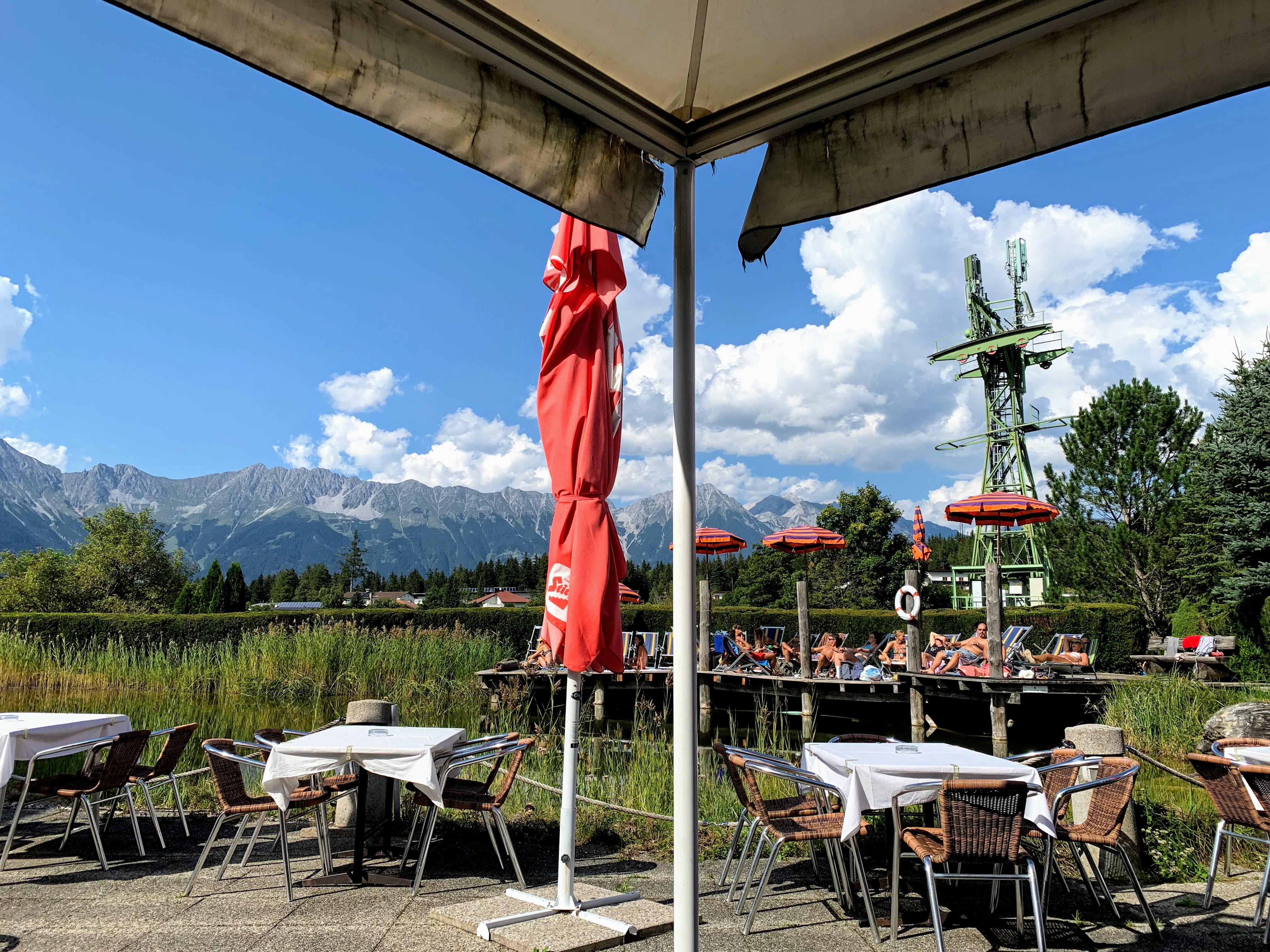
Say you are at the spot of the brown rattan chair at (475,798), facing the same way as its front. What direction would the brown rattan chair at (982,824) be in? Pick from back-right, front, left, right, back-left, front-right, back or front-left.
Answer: back-left

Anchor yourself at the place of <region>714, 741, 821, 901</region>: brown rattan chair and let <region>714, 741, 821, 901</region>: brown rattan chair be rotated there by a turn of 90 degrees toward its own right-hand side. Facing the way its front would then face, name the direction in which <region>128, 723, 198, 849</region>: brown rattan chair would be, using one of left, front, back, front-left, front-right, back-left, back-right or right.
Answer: right

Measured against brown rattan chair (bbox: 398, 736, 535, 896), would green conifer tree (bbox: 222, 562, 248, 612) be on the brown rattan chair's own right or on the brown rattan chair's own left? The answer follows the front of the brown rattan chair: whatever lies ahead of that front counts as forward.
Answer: on the brown rattan chair's own right

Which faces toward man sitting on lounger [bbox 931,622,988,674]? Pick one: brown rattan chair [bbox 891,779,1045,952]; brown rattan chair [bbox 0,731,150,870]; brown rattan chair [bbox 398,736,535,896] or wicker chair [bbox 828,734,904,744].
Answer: brown rattan chair [bbox 891,779,1045,952]

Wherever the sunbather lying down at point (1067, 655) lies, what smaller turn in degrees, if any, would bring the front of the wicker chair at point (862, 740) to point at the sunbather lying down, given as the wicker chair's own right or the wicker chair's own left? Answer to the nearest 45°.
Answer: approximately 180°

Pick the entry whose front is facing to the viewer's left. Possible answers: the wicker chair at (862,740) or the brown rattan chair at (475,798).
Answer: the brown rattan chair

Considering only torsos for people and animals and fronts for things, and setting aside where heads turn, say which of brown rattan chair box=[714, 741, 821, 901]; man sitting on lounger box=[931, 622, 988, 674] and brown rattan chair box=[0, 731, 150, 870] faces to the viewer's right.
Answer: brown rattan chair box=[714, 741, 821, 901]

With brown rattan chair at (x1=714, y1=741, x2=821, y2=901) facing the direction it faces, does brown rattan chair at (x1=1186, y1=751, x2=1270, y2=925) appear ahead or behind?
ahead

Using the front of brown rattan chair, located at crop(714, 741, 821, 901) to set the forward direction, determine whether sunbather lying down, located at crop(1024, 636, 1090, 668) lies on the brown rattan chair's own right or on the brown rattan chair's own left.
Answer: on the brown rattan chair's own left

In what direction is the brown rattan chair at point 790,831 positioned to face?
to the viewer's right

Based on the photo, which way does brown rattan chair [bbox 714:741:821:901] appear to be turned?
to the viewer's right

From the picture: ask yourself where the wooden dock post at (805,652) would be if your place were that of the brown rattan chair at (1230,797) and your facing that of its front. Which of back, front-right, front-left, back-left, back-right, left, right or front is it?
left

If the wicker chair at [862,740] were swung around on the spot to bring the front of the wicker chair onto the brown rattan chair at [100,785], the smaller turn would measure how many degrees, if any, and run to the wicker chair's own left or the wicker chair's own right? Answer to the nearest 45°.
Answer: approximately 90° to the wicker chair's own right

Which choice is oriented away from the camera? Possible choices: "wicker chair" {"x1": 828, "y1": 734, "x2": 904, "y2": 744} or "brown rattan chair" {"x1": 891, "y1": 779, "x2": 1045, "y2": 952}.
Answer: the brown rattan chair

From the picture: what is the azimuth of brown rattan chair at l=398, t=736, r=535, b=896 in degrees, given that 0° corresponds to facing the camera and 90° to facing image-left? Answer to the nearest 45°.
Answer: approximately 90°

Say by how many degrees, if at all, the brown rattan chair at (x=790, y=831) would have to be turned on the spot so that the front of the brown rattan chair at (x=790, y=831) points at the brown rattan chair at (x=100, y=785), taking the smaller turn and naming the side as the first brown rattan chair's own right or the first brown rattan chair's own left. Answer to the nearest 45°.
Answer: approximately 180°
